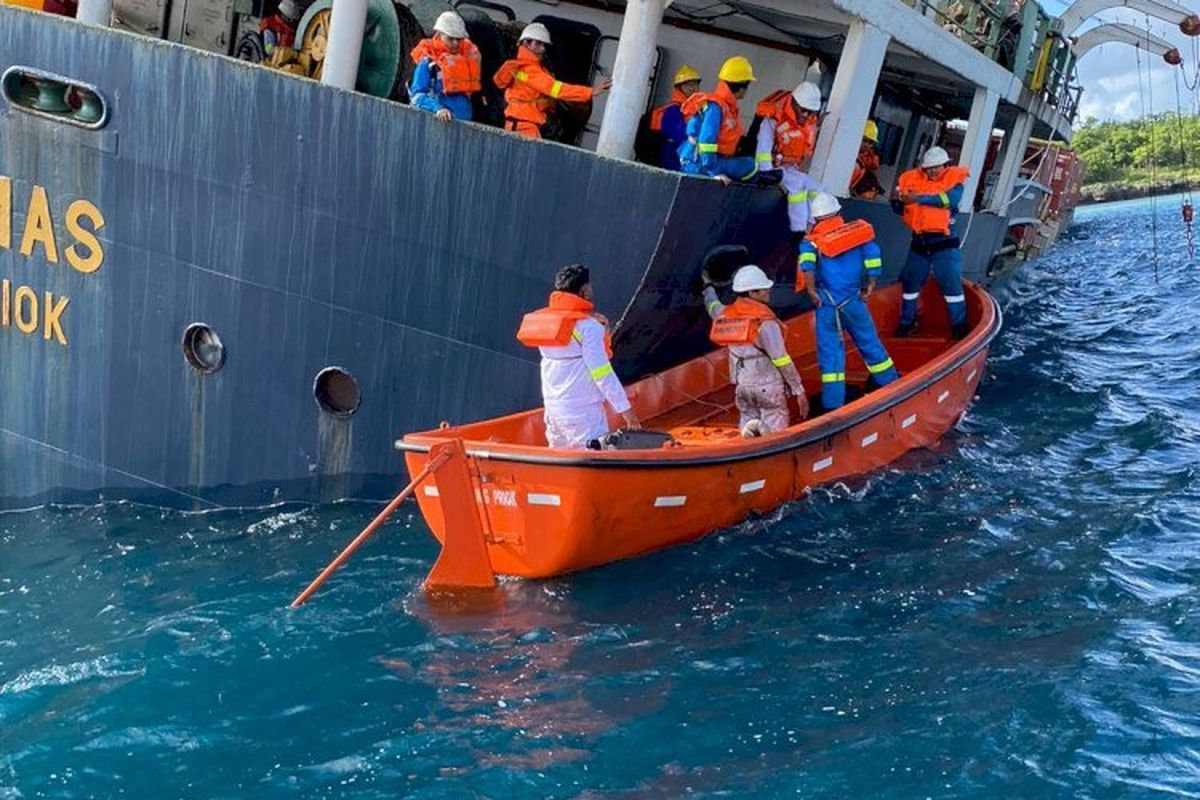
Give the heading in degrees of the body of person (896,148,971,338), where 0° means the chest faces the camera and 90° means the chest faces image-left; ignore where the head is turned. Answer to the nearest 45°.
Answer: approximately 0°

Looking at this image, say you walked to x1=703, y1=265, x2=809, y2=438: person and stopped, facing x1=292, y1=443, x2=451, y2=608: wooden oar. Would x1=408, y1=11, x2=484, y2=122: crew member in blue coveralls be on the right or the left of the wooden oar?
right

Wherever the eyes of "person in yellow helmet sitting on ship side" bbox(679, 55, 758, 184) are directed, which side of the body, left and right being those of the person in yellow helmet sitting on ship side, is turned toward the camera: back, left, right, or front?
right

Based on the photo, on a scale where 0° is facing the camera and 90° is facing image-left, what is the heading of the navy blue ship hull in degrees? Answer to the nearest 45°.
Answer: approximately 225°

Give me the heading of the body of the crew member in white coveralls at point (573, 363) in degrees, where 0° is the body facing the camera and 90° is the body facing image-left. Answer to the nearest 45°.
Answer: approximately 225°

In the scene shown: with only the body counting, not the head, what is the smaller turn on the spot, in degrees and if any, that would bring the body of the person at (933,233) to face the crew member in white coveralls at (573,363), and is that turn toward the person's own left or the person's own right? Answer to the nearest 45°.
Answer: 0° — they already face them

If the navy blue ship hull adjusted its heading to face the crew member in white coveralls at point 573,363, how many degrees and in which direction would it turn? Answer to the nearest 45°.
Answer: approximately 90° to its right
